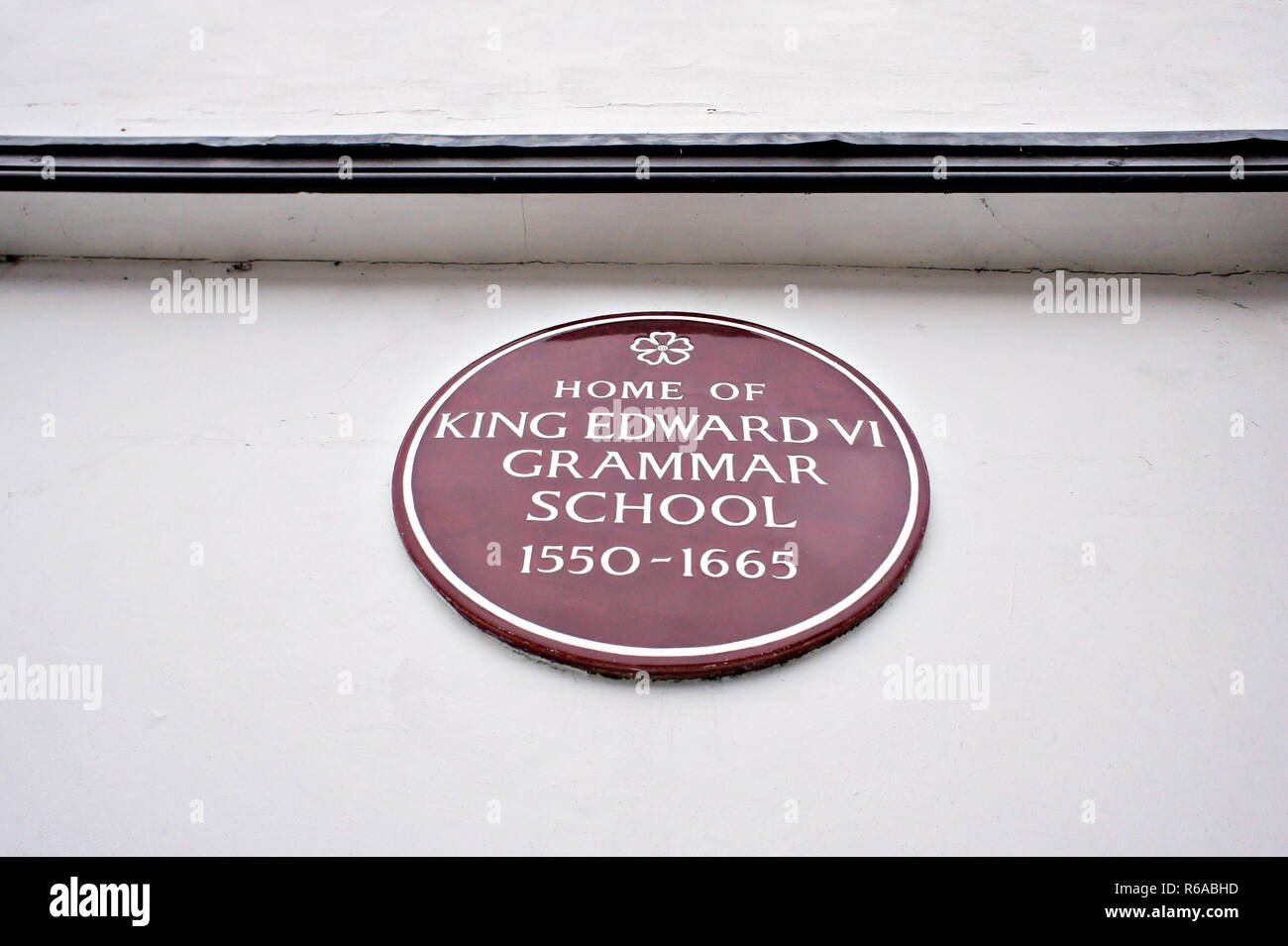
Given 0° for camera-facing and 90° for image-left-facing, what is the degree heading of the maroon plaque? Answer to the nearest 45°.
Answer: approximately 0°
